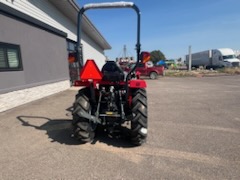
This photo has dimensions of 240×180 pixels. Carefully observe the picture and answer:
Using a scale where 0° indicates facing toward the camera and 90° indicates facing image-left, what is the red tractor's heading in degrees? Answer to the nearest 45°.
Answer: approximately 180°

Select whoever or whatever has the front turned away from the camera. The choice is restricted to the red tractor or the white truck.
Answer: the red tractor

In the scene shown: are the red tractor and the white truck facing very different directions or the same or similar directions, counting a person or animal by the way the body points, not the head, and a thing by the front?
very different directions

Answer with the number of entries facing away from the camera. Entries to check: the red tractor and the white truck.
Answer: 1

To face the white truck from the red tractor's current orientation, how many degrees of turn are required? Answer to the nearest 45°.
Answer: approximately 45° to its right
